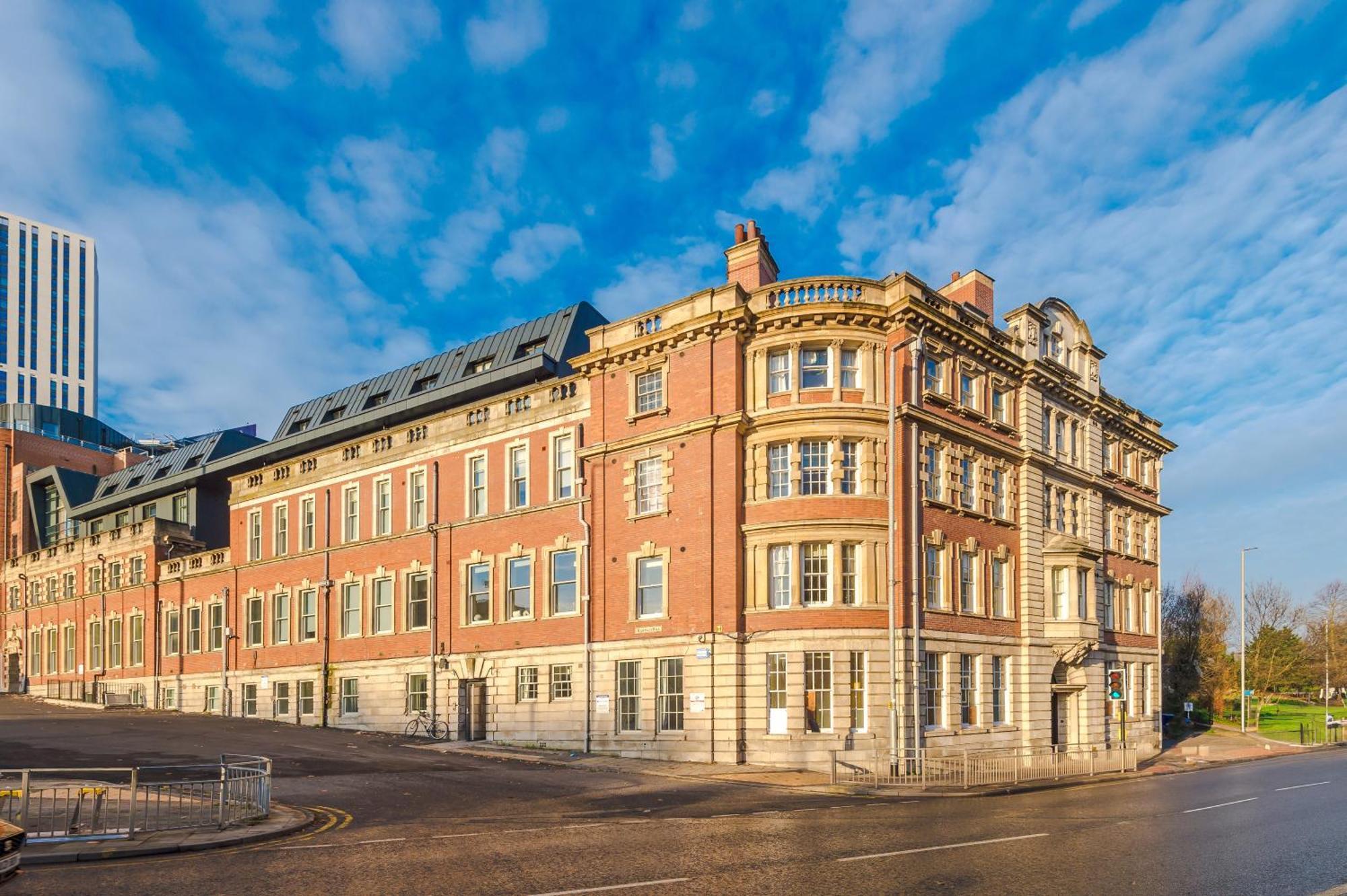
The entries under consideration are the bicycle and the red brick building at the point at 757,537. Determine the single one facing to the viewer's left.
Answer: the bicycle

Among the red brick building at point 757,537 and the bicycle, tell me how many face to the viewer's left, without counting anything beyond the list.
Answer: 1

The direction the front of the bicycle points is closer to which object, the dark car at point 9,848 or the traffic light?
the dark car

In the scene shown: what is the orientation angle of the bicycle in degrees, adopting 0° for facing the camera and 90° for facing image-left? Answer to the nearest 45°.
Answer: approximately 90°

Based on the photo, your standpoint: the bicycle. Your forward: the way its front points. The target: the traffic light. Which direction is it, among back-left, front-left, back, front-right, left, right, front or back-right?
back-left

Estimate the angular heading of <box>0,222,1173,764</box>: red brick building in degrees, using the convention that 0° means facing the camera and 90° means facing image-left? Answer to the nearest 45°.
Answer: approximately 315°

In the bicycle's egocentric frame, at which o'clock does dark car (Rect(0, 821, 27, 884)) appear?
The dark car is roughly at 9 o'clock from the bicycle.

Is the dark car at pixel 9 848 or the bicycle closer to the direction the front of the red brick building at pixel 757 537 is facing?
the dark car

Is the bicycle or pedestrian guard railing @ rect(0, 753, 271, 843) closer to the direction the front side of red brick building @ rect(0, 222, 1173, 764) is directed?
the pedestrian guard railing

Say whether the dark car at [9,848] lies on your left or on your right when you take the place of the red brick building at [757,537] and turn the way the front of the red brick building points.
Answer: on your right
